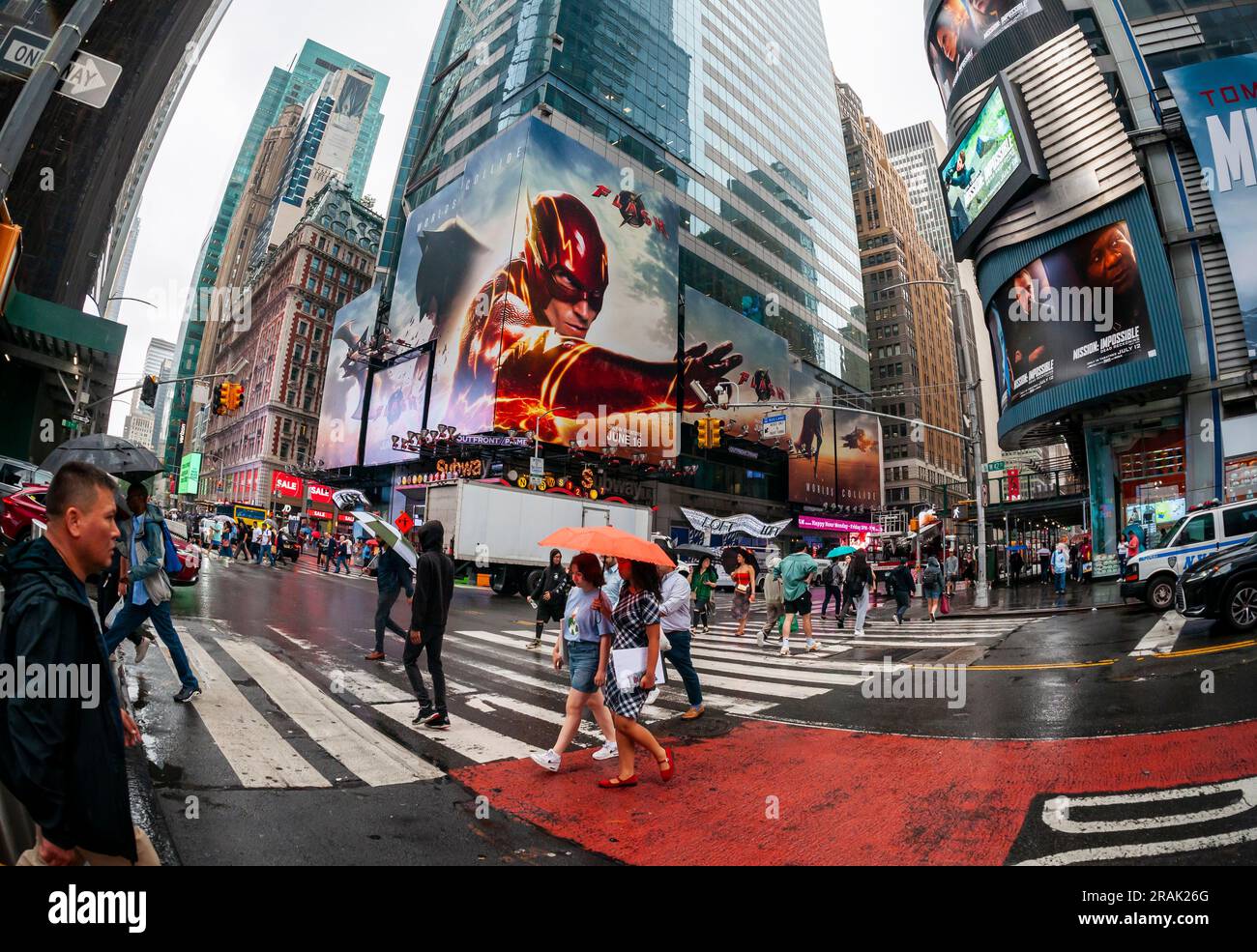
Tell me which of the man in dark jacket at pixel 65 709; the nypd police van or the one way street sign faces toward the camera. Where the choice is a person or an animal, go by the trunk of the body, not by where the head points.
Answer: the one way street sign

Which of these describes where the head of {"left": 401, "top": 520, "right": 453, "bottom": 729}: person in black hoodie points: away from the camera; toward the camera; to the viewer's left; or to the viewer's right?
away from the camera

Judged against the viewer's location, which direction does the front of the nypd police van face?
facing to the left of the viewer

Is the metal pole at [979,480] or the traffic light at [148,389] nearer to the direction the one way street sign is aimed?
the metal pole

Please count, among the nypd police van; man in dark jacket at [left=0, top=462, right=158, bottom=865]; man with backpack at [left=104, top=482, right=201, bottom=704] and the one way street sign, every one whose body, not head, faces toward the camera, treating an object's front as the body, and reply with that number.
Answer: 1

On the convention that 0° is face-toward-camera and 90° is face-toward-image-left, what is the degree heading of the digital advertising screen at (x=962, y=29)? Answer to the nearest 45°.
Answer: approximately 45°

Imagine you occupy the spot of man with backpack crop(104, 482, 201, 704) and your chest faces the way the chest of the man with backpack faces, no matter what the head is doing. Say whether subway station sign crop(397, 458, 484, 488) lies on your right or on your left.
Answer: on your right

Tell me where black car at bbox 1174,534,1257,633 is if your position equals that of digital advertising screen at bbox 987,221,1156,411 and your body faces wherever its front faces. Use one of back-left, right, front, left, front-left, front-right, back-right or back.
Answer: front-left
